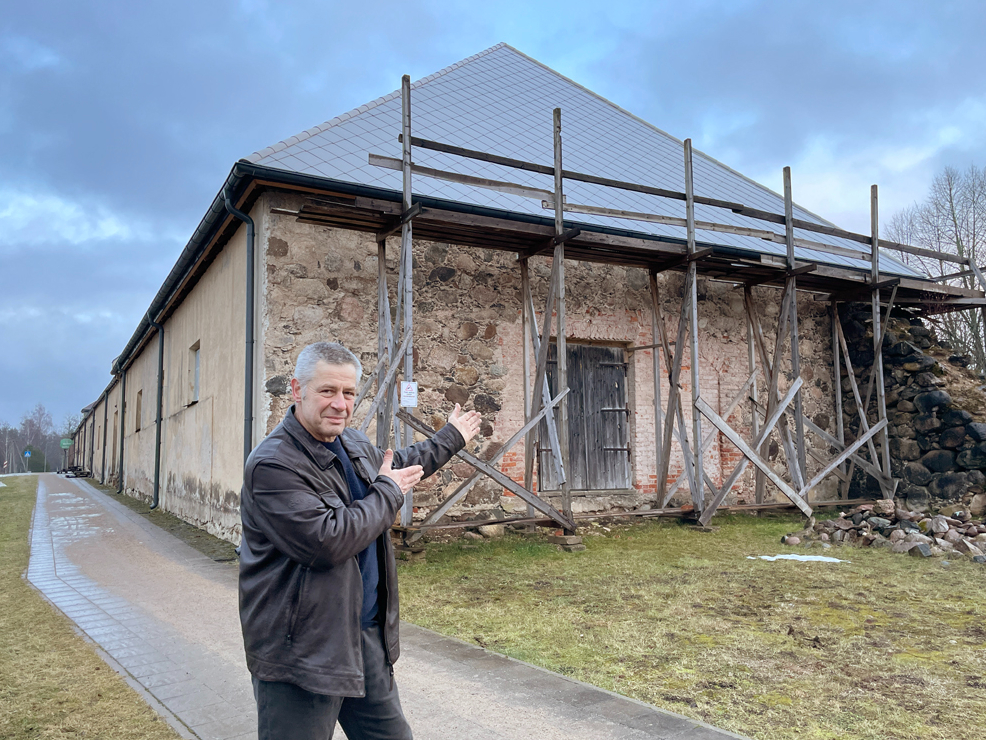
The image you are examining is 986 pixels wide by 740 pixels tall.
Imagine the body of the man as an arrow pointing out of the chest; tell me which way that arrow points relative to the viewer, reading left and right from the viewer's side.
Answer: facing the viewer and to the right of the viewer

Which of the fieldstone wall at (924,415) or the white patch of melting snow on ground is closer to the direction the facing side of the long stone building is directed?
the white patch of melting snow on ground

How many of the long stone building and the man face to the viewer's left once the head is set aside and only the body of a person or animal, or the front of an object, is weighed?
0

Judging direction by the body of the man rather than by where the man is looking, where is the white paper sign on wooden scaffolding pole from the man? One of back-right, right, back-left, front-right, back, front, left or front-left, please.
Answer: back-left

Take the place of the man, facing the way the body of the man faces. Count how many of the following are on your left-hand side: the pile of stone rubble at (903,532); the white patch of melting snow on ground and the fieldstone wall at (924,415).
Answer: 3

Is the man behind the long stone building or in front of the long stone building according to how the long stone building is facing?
in front

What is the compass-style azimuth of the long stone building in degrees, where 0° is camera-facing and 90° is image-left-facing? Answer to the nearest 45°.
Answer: approximately 315°

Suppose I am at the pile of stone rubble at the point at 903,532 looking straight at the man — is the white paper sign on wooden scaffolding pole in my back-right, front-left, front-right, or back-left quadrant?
front-right

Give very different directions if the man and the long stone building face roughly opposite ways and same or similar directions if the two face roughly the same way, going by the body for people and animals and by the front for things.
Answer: same or similar directions
